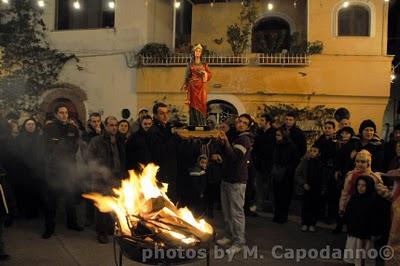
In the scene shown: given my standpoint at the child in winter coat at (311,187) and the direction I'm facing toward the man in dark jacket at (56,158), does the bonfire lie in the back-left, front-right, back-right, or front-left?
front-left

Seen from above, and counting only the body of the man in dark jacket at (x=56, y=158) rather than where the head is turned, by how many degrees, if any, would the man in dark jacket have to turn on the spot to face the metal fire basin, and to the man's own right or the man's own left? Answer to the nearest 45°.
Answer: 0° — they already face it

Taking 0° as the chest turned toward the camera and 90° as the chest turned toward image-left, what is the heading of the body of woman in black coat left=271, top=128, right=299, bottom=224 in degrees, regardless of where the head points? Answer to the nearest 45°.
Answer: approximately 45°

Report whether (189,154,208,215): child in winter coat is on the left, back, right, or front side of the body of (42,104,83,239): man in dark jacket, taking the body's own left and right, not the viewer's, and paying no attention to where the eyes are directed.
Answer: left

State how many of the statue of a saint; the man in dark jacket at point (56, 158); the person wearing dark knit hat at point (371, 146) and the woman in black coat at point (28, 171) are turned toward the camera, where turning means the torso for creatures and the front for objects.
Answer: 4

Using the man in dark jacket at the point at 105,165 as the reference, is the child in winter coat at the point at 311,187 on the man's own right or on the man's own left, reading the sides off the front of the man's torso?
on the man's own left

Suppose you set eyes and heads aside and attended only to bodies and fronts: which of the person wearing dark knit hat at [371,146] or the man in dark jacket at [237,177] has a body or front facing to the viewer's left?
the man in dark jacket

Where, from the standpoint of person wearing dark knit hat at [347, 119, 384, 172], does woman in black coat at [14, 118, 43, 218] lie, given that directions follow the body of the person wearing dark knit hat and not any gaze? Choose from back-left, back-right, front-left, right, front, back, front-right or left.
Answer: right

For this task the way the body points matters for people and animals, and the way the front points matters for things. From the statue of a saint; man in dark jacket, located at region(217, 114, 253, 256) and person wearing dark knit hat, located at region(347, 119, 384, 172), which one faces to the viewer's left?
the man in dark jacket

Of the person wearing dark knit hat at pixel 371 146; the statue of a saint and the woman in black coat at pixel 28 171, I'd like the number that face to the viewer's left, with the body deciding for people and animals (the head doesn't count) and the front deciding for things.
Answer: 0

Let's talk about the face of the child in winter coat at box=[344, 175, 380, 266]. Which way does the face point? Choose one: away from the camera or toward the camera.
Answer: toward the camera

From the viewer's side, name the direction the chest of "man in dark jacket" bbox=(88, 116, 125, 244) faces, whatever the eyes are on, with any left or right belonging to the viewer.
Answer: facing the viewer and to the right of the viewer

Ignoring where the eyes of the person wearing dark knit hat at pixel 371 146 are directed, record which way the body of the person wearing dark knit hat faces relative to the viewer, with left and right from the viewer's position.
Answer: facing the viewer

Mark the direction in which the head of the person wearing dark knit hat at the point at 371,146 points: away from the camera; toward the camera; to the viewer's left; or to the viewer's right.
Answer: toward the camera

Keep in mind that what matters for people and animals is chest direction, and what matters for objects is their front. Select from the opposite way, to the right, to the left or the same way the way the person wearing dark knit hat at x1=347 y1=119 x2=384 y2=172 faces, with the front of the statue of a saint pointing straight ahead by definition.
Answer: the same way
